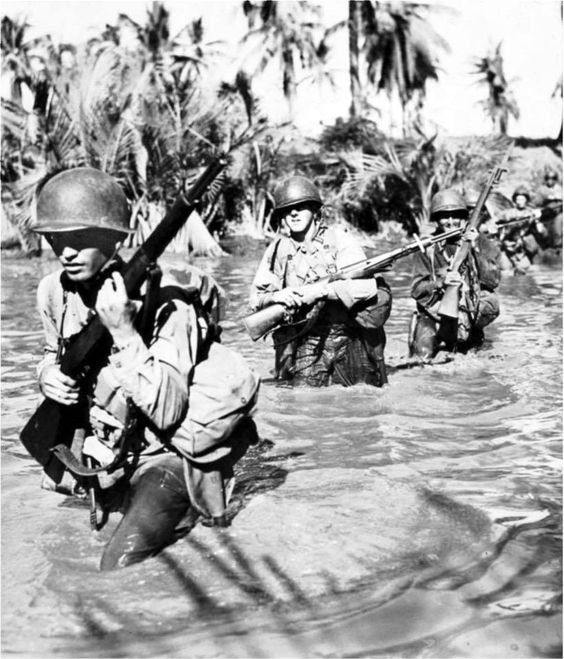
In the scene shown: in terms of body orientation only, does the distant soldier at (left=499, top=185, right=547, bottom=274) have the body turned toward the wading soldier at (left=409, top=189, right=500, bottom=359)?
yes

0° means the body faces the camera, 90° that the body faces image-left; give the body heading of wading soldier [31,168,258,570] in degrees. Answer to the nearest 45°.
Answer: approximately 45°

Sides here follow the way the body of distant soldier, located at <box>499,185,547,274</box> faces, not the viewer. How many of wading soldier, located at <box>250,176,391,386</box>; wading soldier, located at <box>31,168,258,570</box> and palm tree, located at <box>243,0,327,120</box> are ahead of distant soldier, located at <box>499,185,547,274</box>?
2

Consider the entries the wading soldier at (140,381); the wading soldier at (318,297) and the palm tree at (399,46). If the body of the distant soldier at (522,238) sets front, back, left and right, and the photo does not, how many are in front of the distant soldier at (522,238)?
2

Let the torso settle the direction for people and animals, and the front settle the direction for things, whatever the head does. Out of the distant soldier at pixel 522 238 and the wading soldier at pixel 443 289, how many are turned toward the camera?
2

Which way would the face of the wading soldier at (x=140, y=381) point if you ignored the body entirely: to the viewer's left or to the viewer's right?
to the viewer's left

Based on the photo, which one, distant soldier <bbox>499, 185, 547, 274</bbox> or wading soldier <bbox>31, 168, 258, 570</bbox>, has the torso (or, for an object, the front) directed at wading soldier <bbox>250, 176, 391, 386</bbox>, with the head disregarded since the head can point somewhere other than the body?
the distant soldier

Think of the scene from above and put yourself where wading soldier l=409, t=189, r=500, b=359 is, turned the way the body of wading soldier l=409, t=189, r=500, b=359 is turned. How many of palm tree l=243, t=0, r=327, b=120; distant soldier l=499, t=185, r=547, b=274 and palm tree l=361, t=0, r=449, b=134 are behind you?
3

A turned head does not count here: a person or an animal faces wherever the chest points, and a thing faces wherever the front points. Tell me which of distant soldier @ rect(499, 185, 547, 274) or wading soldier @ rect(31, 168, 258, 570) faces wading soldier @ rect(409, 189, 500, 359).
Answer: the distant soldier

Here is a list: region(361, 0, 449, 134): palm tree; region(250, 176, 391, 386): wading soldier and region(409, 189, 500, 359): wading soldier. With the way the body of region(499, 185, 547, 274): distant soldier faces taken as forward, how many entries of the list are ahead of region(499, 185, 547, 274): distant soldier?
2

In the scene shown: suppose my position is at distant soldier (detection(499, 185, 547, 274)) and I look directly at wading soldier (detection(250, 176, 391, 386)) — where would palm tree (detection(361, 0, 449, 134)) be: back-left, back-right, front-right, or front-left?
back-right

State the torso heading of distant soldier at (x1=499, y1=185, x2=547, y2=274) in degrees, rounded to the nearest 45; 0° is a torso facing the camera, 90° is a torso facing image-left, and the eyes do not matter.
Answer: approximately 0°
